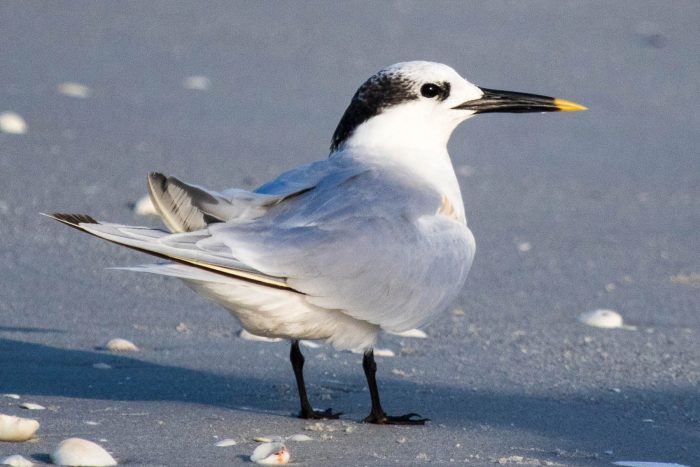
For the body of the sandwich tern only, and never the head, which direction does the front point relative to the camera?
to the viewer's right

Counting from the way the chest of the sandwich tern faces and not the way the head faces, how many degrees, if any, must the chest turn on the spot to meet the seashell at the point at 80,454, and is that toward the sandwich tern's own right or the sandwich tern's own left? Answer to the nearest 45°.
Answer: approximately 135° to the sandwich tern's own right

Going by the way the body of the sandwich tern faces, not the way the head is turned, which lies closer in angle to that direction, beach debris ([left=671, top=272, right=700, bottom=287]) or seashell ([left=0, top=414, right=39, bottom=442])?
the beach debris

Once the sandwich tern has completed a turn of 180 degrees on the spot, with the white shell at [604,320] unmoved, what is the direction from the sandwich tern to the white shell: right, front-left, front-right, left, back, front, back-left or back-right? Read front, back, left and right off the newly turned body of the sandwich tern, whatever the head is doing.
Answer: back-right

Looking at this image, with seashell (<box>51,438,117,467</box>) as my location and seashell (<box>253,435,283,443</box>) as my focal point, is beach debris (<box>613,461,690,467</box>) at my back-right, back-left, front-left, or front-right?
front-right

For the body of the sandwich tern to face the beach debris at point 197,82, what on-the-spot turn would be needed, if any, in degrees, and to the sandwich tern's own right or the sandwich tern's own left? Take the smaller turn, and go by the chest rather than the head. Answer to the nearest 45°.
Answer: approximately 90° to the sandwich tern's own left

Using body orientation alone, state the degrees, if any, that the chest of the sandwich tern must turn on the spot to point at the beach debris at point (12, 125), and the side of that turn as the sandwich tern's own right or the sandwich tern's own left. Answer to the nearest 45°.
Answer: approximately 135° to the sandwich tern's own left

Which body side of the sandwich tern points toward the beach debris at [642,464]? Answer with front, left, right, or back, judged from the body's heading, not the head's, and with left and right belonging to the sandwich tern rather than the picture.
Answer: front

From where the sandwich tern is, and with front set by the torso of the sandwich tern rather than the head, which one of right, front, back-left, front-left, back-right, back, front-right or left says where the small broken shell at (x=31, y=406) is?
back
